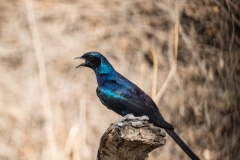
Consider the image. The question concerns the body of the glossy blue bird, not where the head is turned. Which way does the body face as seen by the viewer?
to the viewer's left
